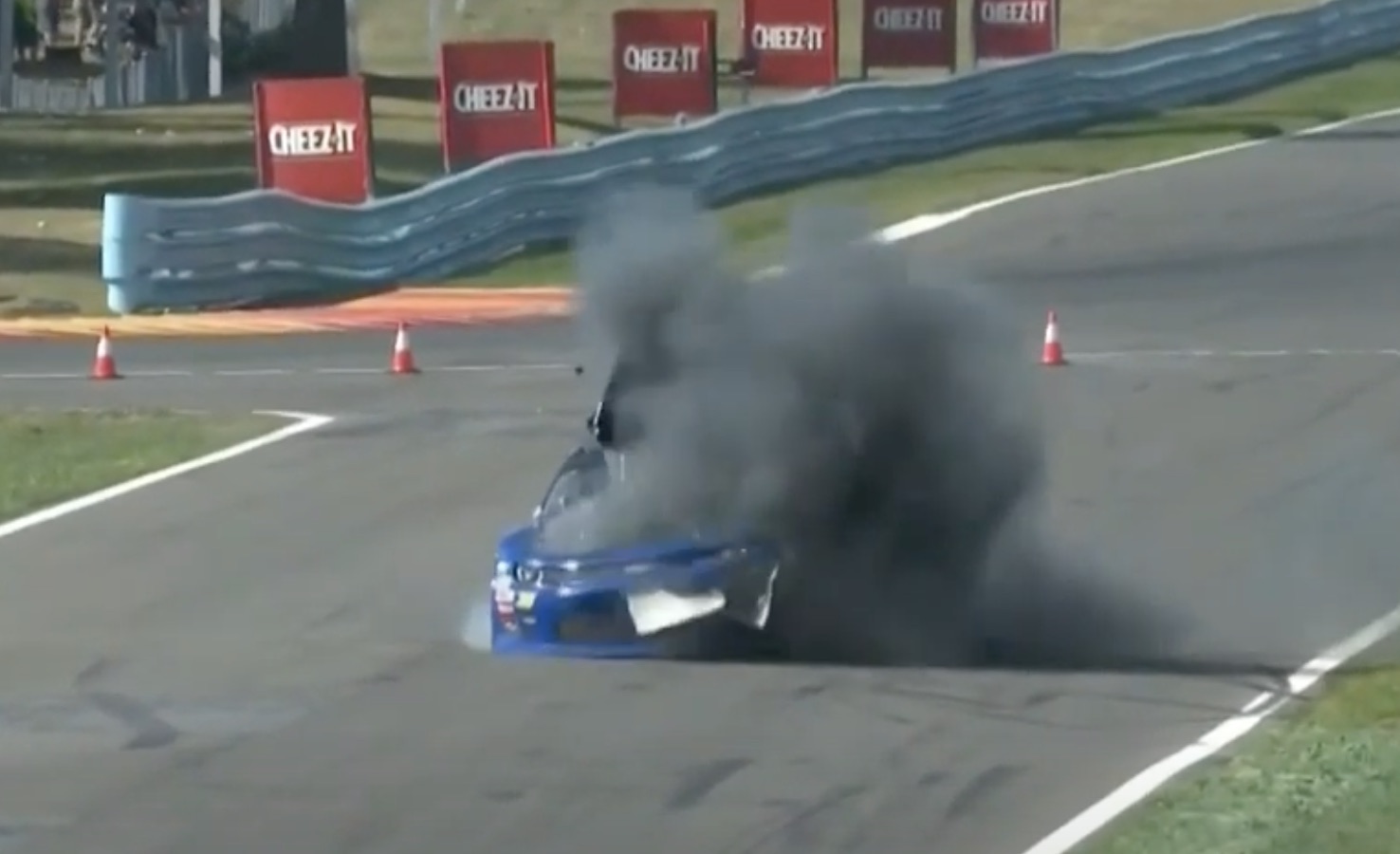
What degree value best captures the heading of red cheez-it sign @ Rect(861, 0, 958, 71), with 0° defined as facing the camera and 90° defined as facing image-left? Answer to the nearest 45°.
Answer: approximately 0°

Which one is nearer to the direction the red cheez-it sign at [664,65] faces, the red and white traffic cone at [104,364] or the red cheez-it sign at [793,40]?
the red and white traffic cone

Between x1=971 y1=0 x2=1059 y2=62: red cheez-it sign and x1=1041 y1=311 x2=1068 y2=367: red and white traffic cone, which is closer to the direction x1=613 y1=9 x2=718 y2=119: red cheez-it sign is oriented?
the red and white traffic cone

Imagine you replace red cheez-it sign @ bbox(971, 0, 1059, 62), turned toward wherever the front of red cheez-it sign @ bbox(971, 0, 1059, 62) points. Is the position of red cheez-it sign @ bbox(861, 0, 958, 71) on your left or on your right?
on your right

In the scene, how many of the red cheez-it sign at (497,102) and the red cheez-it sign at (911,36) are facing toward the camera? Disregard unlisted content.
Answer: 2

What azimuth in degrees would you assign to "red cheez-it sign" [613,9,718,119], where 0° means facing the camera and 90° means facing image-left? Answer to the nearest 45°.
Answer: approximately 0°
